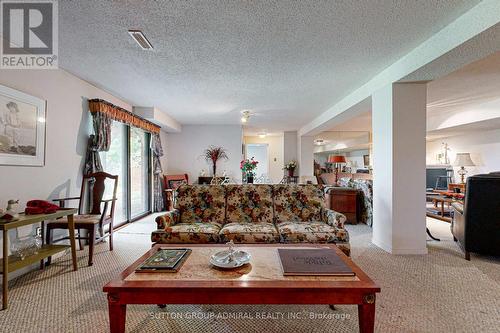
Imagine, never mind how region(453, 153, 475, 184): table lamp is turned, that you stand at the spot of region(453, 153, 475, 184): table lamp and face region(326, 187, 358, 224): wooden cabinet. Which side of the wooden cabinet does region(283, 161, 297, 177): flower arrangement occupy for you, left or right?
right

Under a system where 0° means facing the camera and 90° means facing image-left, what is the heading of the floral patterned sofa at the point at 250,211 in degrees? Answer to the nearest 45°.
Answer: approximately 0°

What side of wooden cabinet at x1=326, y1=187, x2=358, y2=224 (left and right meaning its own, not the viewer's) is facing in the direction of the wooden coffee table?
front

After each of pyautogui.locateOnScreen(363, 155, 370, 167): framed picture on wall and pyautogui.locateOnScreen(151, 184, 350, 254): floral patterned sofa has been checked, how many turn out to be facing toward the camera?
2

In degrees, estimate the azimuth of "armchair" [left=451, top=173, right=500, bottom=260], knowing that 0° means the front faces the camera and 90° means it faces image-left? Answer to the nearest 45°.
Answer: approximately 135°

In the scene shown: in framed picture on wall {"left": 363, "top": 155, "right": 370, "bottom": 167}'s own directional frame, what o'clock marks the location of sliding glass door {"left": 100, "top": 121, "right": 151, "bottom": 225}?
The sliding glass door is roughly at 1 o'clock from the framed picture on wall.

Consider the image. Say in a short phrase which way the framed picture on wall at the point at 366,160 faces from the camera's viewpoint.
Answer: facing the viewer

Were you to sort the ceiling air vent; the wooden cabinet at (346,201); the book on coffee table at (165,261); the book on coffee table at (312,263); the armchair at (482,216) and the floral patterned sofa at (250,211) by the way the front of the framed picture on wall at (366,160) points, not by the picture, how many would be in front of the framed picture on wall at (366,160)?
6

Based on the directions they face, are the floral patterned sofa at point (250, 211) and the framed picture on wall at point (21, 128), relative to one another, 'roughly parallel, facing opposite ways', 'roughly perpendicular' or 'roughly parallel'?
roughly perpendicular

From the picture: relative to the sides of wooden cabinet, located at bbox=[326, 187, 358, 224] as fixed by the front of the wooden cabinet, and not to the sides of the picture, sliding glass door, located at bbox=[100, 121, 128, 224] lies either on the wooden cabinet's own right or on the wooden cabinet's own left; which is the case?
on the wooden cabinet's own right

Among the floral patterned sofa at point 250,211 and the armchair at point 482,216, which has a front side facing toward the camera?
the floral patterned sofa

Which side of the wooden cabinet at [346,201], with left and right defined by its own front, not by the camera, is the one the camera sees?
front

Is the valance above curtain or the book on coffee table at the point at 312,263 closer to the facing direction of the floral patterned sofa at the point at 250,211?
the book on coffee table

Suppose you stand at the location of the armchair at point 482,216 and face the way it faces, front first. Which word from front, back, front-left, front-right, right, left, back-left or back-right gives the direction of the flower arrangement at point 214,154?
front-left

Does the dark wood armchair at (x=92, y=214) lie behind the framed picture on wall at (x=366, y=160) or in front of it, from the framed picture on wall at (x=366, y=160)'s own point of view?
in front
